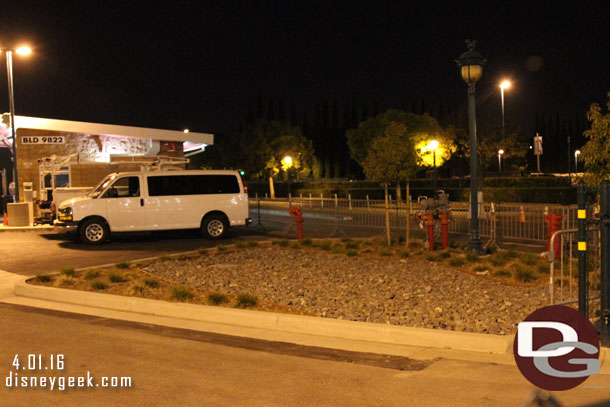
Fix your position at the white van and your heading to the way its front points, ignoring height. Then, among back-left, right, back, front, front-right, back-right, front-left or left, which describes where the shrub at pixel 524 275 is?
back-left

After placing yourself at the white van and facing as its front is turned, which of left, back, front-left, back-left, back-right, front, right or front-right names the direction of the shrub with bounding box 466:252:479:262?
back-left

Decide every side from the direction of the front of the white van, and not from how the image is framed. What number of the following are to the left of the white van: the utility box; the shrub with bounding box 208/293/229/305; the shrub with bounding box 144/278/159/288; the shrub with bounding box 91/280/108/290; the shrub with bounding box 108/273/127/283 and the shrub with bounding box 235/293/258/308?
5

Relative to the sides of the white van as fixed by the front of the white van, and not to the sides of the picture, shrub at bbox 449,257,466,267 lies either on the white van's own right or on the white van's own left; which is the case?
on the white van's own left

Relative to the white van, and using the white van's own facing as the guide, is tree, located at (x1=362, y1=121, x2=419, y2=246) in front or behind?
behind

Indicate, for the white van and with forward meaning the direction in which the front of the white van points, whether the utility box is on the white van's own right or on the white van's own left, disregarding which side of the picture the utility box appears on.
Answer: on the white van's own right

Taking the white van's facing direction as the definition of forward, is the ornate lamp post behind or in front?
behind

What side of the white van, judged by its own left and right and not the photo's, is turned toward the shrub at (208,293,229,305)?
left

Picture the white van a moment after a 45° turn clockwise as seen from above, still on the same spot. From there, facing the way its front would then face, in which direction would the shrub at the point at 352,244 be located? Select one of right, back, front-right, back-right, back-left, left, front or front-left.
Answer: back

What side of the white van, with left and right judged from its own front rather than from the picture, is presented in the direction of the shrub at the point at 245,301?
left

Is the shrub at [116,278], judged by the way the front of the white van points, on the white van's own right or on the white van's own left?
on the white van's own left

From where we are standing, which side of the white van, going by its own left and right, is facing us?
left

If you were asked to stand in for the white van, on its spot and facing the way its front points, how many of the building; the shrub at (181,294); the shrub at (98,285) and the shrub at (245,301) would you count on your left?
3

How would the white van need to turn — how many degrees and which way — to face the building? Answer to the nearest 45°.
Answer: approximately 90° to its right
